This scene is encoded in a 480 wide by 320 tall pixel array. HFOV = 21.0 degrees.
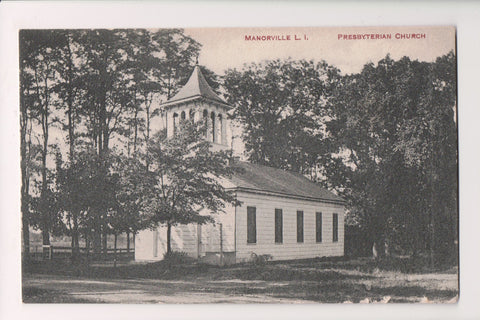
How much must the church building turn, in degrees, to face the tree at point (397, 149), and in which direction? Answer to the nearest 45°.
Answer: approximately 135° to its left

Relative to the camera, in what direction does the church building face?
facing the viewer and to the left of the viewer
